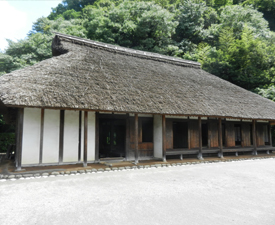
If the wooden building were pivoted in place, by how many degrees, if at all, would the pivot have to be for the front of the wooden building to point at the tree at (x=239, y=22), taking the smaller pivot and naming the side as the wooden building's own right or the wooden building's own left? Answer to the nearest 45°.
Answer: approximately 90° to the wooden building's own left

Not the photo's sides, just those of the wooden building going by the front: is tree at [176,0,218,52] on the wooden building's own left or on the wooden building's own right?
on the wooden building's own left

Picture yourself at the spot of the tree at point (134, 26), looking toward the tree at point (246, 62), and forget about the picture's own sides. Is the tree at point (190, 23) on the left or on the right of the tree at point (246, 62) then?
left

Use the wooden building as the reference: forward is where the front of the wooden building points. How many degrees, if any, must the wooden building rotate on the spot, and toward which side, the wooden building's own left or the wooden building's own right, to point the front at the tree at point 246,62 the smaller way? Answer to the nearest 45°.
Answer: approximately 90° to the wooden building's own left

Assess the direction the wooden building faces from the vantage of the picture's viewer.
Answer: facing the viewer and to the right of the viewer

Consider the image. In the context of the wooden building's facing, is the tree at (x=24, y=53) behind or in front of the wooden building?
behind

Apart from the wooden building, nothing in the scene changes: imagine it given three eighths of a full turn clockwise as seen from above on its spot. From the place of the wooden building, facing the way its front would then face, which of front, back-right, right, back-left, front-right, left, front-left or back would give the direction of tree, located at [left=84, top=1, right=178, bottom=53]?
right
